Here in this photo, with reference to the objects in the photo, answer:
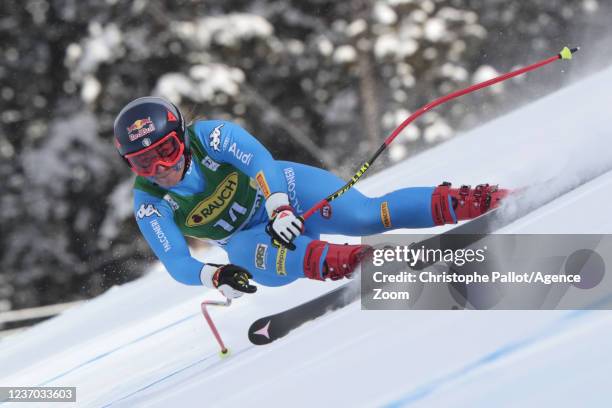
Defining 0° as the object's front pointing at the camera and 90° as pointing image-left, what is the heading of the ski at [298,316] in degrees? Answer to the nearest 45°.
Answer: approximately 45°

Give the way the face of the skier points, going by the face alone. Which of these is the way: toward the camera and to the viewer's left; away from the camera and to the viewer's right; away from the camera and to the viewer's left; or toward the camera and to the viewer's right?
toward the camera and to the viewer's left
